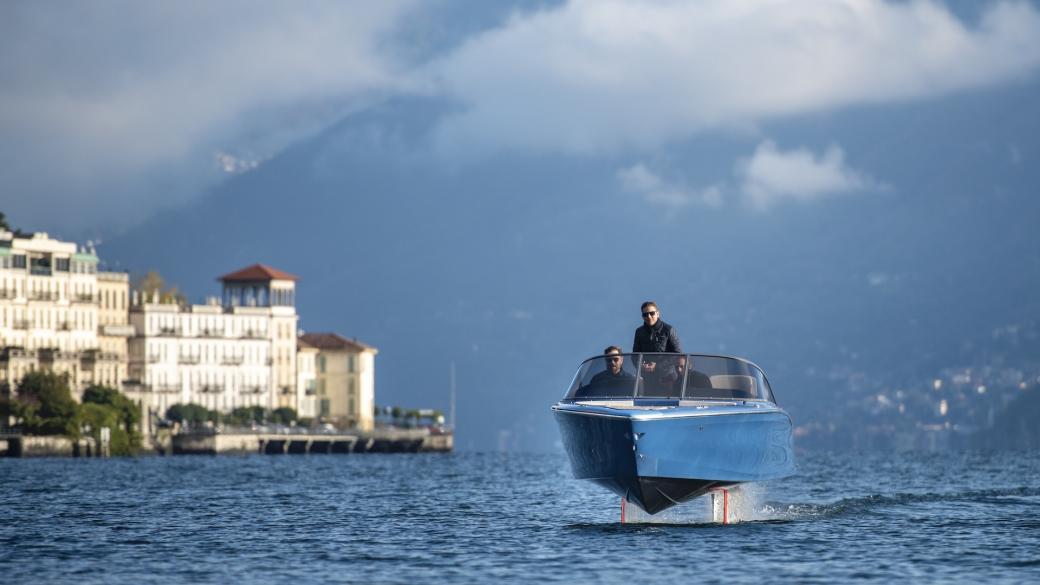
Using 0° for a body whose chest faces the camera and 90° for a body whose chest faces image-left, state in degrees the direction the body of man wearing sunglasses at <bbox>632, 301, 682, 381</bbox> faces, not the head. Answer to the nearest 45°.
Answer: approximately 0°
